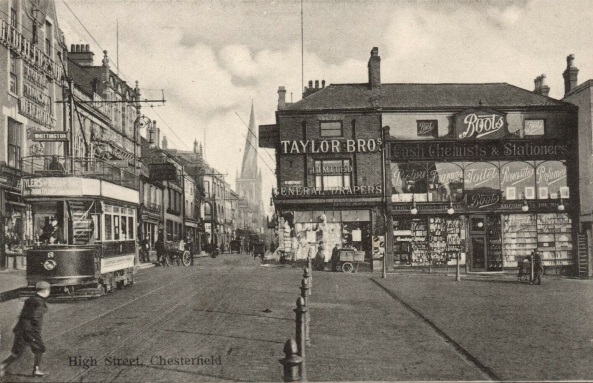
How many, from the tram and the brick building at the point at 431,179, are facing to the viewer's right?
0

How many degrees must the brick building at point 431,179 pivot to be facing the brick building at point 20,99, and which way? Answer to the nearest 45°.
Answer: approximately 45° to its right

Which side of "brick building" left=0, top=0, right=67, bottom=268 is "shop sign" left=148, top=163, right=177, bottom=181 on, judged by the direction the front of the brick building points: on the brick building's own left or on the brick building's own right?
on the brick building's own left

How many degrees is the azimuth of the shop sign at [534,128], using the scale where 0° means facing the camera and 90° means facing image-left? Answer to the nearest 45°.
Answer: approximately 0°

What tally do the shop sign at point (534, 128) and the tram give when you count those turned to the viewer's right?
0

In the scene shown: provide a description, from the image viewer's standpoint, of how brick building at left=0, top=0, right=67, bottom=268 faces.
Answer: facing the viewer and to the right of the viewer

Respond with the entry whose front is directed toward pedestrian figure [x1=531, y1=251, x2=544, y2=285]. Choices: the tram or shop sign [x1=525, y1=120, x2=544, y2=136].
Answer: the shop sign

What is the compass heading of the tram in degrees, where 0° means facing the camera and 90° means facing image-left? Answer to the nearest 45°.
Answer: approximately 45°

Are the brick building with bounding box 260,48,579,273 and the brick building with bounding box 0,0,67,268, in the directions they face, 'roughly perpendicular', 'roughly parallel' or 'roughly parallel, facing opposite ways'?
roughly perpendicular

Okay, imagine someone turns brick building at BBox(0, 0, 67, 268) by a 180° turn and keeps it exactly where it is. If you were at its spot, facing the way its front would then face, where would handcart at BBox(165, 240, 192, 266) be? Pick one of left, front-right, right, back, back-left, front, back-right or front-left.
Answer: right

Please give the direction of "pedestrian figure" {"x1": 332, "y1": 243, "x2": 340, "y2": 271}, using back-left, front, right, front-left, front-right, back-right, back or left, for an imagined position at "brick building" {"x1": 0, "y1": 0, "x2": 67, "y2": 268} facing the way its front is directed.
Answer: front-left

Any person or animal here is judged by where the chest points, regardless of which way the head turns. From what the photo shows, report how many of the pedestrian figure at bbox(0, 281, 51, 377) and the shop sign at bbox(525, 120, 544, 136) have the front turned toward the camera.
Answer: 1

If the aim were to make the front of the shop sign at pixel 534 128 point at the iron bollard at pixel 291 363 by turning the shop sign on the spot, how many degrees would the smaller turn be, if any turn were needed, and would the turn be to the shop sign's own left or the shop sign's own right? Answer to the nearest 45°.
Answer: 0° — it already faces it
